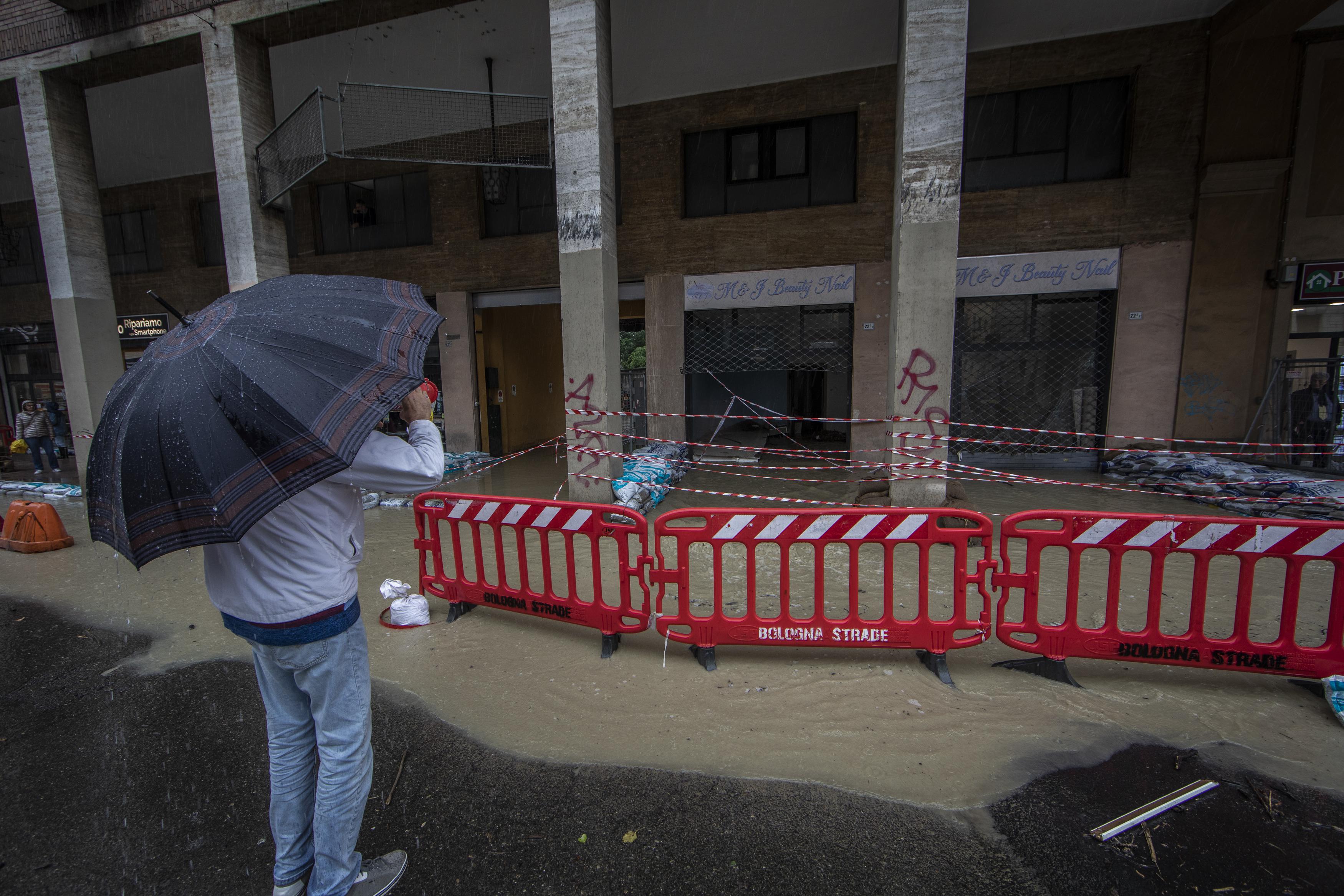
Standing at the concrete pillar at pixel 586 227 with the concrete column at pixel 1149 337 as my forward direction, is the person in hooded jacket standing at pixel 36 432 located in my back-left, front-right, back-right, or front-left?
back-left

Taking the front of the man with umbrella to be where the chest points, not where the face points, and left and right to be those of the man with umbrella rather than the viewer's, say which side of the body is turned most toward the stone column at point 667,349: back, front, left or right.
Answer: front

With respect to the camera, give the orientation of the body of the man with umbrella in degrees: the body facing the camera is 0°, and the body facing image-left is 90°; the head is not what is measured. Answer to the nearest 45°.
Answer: approximately 225°

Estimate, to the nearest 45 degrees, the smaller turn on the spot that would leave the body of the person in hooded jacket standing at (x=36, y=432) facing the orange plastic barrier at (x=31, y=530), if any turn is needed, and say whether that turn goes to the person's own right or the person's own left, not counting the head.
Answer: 0° — they already face it

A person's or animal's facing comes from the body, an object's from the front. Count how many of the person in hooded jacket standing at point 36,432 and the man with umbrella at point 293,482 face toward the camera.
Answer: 1

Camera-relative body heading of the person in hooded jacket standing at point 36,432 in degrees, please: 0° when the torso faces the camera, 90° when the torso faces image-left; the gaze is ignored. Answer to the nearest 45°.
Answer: approximately 0°

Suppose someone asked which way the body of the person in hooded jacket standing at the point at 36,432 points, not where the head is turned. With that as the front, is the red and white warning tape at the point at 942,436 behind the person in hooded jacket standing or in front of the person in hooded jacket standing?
in front

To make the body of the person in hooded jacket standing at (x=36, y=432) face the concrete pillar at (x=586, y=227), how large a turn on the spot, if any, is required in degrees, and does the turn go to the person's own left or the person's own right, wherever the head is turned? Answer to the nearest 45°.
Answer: approximately 45° to the person's own left

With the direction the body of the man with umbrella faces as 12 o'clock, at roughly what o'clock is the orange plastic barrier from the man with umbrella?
The orange plastic barrier is roughly at 10 o'clock from the man with umbrella.

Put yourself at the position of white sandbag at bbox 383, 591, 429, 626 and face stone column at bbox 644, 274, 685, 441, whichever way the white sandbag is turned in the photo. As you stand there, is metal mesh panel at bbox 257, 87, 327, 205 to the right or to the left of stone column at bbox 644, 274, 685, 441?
left

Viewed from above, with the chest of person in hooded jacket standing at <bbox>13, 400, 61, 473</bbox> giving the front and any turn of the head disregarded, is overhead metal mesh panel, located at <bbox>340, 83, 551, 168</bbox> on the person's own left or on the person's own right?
on the person's own left
